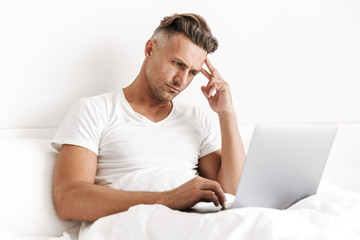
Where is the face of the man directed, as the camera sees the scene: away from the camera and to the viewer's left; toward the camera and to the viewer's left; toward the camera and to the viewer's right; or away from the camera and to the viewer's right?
toward the camera and to the viewer's right

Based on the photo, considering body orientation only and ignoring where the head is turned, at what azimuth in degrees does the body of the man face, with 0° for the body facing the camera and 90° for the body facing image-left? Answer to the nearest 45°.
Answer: approximately 315°

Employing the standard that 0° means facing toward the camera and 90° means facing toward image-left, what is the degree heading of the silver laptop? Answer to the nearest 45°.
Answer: approximately 135°
